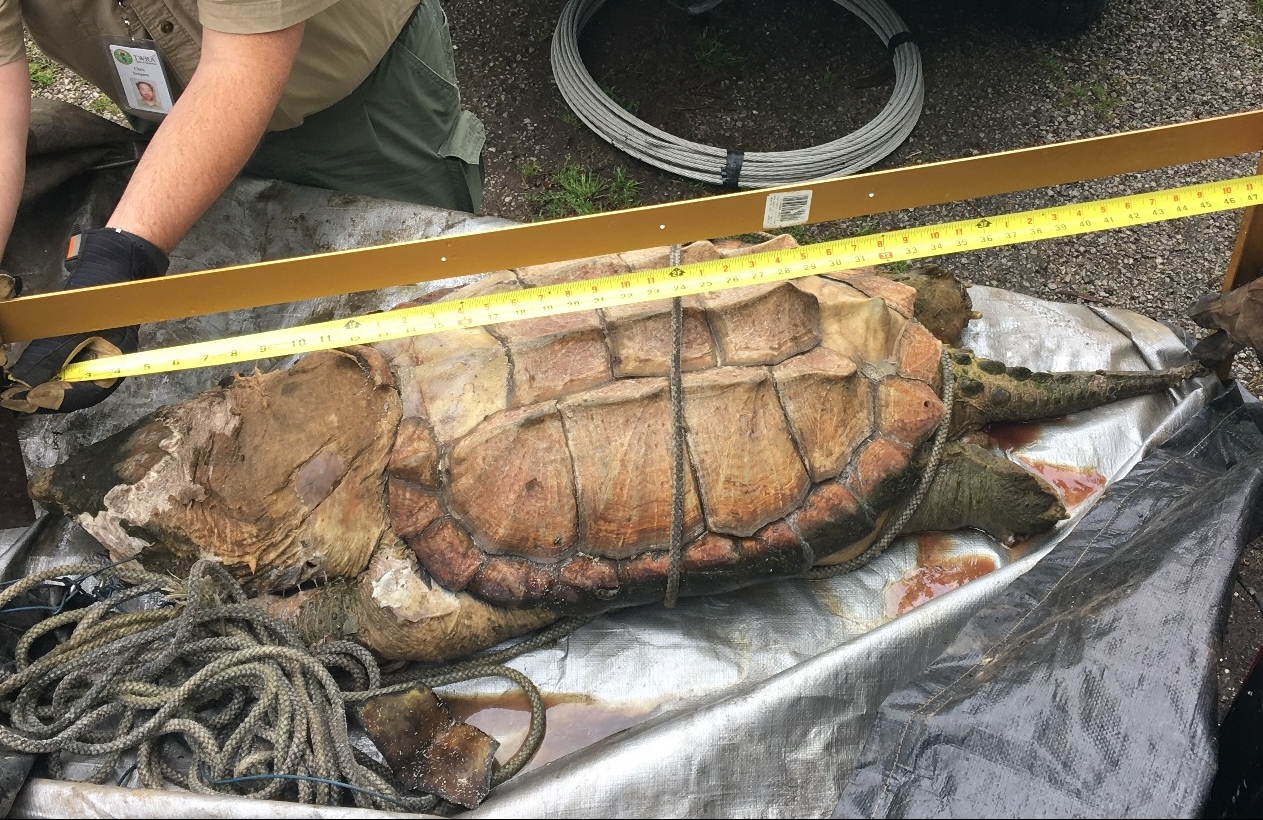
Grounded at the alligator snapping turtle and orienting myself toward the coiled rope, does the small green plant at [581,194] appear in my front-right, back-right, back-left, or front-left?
back-right

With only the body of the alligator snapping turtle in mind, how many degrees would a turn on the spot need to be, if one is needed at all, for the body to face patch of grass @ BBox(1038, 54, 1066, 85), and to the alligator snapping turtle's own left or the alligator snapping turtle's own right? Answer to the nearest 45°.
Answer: approximately 135° to the alligator snapping turtle's own right

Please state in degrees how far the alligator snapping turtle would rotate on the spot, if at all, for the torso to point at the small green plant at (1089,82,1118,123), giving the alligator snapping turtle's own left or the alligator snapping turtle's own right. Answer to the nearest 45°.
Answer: approximately 135° to the alligator snapping turtle's own right

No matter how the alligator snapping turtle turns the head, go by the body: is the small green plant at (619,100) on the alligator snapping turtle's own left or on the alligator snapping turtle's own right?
on the alligator snapping turtle's own right

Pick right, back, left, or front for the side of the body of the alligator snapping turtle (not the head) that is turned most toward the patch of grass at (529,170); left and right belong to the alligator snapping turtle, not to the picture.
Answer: right

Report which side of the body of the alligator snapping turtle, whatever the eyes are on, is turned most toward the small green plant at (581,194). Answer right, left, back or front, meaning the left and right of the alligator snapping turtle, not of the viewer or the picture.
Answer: right

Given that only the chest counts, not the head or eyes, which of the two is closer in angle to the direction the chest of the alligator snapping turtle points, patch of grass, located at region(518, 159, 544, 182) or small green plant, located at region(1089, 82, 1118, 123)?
the patch of grass

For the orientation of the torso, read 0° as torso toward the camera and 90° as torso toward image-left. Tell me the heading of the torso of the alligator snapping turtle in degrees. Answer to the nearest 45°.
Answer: approximately 90°

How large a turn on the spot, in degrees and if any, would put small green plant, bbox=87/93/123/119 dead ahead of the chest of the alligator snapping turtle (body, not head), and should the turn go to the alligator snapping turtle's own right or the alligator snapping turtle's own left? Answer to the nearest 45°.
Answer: approximately 45° to the alligator snapping turtle's own right
